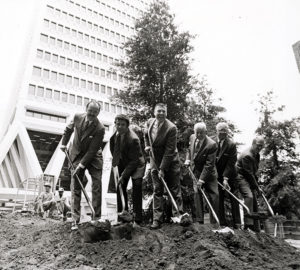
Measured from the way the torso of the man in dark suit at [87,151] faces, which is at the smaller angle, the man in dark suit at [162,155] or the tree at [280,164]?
the man in dark suit

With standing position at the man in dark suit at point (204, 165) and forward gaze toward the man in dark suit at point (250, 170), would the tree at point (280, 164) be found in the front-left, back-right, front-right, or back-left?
front-left

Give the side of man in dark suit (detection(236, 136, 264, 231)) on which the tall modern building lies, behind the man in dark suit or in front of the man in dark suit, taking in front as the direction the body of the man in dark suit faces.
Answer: behind

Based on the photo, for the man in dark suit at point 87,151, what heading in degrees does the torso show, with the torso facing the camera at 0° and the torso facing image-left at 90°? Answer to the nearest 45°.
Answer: approximately 0°

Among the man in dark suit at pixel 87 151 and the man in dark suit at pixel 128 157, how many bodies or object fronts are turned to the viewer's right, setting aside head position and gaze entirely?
0

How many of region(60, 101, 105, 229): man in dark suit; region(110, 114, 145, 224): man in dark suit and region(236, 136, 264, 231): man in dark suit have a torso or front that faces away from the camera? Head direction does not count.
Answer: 0

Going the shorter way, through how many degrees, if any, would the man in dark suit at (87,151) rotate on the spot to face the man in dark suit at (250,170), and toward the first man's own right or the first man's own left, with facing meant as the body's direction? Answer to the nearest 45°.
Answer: approximately 90° to the first man's own left

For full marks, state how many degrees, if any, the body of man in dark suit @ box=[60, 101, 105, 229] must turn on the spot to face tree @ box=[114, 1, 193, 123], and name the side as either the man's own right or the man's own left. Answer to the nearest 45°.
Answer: approximately 135° to the man's own left

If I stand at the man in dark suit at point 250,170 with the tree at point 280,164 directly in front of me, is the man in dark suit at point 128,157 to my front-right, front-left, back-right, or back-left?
back-left

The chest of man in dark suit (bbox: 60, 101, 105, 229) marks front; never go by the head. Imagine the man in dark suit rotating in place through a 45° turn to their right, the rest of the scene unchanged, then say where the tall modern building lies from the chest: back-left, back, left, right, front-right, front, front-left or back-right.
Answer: back-right

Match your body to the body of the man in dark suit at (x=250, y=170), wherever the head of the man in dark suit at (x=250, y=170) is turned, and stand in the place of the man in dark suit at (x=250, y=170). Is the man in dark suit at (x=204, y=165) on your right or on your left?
on your right

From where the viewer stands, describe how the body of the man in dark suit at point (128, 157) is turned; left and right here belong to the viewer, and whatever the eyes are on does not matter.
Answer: facing the viewer and to the left of the viewer

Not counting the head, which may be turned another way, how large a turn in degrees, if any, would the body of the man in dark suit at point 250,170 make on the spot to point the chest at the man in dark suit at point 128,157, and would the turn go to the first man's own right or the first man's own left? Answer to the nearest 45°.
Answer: approximately 90° to the first man's own right

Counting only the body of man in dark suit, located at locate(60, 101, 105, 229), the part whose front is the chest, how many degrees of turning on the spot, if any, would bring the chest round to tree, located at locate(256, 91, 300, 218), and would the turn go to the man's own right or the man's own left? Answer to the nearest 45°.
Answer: approximately 135° to the man's own left
